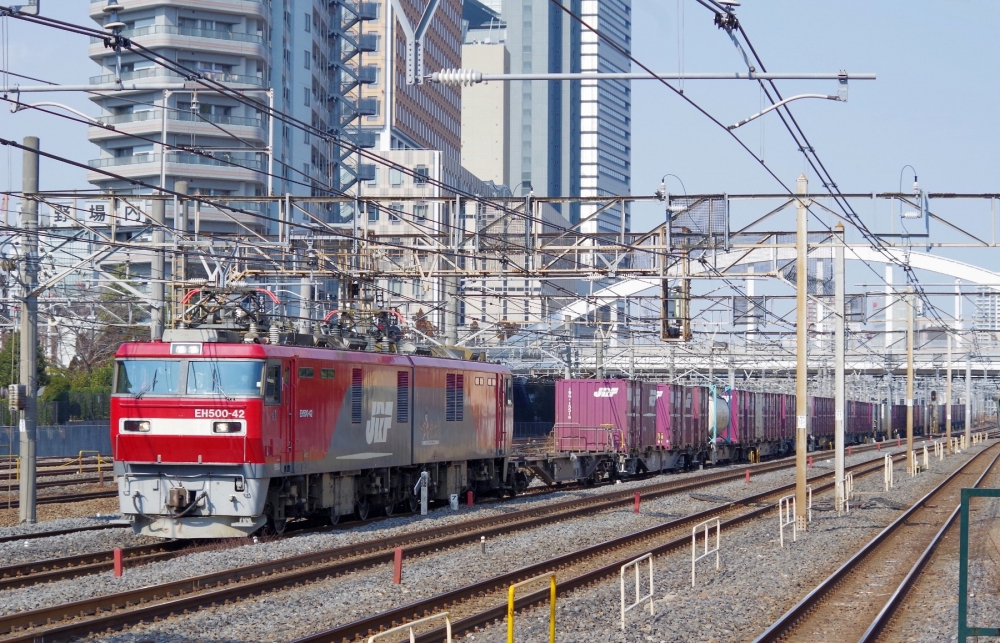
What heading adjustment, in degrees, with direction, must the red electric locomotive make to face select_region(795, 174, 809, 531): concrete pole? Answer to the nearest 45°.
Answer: approximately 135° to its left

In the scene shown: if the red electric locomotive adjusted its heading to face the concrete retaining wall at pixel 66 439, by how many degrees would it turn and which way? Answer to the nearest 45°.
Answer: approximately 135° to its right

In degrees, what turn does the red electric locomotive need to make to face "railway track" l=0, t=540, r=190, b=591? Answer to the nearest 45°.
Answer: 0° — it already faces it

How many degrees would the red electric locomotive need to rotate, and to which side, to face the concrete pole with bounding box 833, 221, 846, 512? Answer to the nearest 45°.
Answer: approximately 180°

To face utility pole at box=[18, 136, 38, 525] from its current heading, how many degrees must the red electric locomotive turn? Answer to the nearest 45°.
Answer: approximately 90° to its right

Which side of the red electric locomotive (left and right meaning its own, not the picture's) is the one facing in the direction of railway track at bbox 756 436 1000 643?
left

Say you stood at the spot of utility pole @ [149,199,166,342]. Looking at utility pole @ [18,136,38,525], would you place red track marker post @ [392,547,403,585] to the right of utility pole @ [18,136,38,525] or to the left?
left

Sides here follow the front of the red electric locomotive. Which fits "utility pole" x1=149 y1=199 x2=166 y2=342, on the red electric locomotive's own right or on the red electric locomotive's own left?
on the red electric locomotive's own right

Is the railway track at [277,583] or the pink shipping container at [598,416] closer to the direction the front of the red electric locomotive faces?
the railway track

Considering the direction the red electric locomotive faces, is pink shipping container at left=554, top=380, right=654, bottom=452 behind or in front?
behind

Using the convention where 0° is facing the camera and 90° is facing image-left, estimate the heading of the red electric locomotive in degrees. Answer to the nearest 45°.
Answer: approximately 45°

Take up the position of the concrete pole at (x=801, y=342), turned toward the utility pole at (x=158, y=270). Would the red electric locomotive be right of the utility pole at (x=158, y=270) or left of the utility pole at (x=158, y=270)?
left
